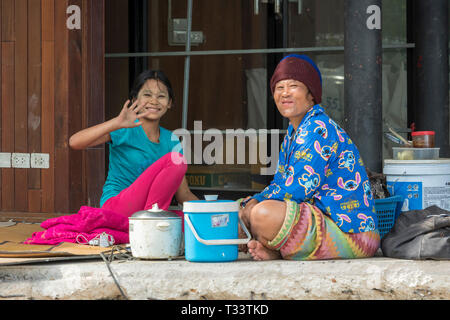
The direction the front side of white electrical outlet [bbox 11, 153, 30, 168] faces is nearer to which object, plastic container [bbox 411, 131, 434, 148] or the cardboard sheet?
the cardboard sheet

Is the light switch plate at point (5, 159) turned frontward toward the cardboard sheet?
yes

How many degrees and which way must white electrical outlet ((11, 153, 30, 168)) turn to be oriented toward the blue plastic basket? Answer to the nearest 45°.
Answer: approximately 45° to its left
